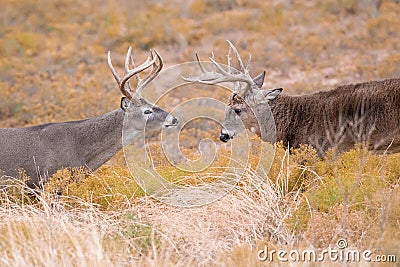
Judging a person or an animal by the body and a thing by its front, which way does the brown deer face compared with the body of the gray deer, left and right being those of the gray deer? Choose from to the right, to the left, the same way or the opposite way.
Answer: the opposite way

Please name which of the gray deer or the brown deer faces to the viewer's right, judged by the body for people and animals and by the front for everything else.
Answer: the gray deer

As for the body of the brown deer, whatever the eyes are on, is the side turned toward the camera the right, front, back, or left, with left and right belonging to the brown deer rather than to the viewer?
left

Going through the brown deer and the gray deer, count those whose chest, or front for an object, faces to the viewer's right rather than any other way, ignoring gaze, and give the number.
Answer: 1

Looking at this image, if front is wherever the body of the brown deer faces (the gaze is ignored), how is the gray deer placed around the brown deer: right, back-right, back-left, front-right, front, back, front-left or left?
front

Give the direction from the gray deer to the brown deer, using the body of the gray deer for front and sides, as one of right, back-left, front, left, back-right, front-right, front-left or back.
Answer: front

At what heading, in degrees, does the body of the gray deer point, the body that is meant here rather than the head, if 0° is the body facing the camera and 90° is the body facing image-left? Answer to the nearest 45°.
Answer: approximately 270°
